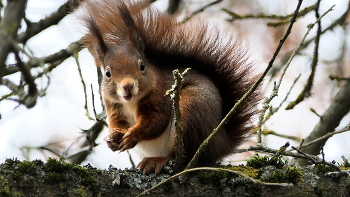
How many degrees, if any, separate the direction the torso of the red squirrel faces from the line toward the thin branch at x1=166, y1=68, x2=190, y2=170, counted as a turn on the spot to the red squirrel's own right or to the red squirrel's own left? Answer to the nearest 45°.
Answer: approximately 45° to the red squirrel's own left

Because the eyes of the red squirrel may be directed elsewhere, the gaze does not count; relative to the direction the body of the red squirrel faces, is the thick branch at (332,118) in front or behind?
behind

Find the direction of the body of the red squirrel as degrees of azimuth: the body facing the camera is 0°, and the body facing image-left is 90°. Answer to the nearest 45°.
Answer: approximately 45°
